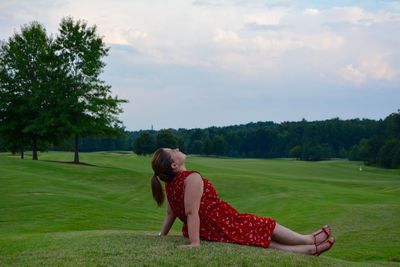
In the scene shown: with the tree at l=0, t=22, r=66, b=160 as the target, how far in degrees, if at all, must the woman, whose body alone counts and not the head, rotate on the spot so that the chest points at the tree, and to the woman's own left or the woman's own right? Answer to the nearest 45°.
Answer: approximately 135° to the woman's own left

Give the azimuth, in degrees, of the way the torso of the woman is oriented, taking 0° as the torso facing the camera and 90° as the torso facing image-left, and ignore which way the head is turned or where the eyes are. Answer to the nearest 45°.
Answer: approximately 270°

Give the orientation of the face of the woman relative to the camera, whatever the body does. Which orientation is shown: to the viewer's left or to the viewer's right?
to the viewer's right

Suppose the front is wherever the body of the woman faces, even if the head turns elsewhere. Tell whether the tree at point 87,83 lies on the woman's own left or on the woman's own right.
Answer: on the woman's own left
